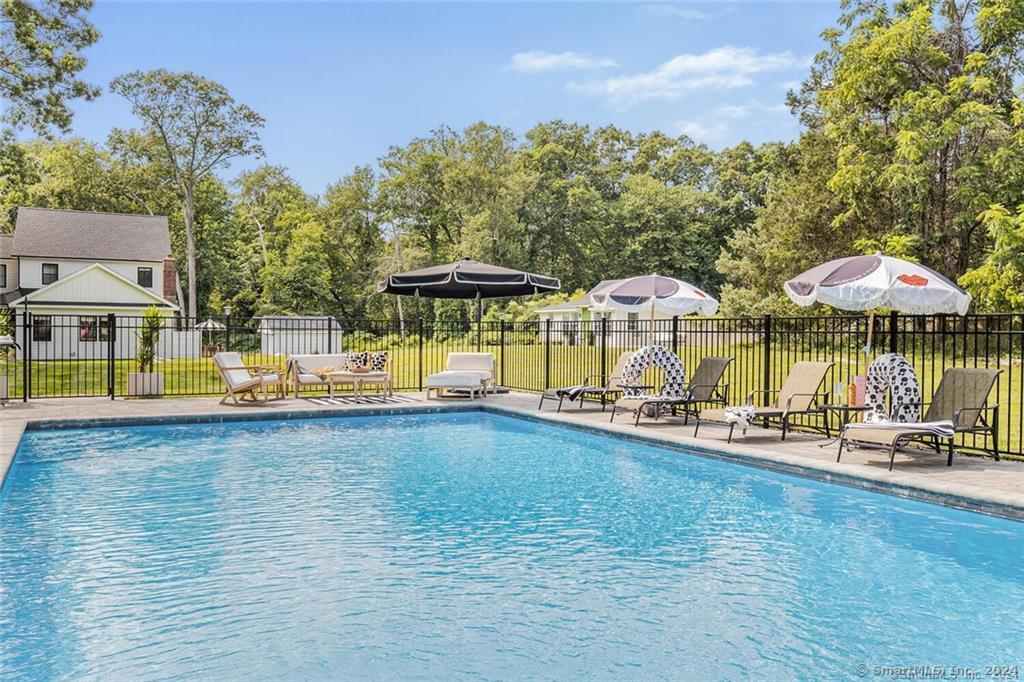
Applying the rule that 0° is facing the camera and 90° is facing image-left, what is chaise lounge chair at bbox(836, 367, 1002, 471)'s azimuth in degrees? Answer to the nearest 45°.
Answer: approximately 45°

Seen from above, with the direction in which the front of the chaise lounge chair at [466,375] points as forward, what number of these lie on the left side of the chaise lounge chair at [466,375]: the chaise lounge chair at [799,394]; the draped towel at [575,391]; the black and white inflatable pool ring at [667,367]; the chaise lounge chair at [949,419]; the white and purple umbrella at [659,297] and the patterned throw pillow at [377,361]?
5

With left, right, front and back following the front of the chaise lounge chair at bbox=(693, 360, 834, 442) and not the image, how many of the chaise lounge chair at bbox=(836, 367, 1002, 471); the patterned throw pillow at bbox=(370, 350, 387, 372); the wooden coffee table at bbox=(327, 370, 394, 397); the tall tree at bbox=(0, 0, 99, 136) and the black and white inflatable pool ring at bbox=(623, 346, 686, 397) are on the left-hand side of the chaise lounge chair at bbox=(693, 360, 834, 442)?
1

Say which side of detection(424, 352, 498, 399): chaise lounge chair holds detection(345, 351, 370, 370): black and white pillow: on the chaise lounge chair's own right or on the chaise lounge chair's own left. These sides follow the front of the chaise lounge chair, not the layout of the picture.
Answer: on the chaise lounge chair's own right

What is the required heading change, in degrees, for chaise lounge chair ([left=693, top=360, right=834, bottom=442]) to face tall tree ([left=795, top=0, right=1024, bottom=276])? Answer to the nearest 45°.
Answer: approximately 135° to its right

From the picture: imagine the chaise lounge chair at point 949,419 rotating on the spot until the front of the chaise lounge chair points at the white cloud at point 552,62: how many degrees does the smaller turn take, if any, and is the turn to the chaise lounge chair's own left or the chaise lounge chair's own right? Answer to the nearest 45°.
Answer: approximately 90° to the chaise lounge chair's own right

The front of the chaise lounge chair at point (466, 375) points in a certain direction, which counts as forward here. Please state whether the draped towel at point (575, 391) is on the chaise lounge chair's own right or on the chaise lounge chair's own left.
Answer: on the chaise lounge chair's own left

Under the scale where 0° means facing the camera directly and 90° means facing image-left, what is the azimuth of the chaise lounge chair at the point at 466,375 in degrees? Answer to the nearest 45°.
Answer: approximately 45°

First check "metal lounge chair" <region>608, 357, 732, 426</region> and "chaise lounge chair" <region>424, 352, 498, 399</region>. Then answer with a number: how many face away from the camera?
0

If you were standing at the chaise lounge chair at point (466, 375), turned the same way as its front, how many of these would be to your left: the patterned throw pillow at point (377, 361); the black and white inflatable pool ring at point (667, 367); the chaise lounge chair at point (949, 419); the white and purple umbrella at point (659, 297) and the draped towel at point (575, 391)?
4
